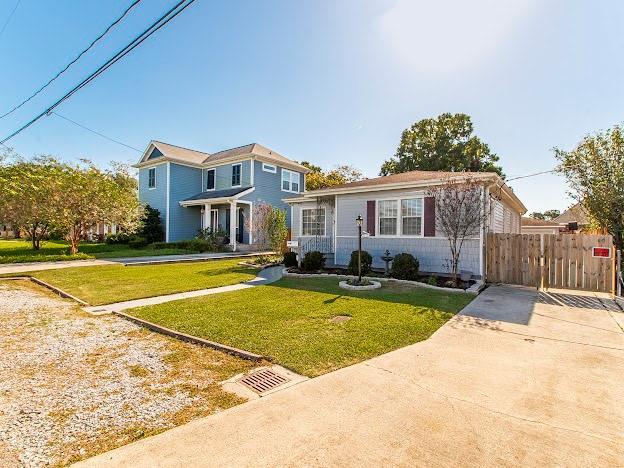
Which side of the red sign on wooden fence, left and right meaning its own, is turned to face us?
front

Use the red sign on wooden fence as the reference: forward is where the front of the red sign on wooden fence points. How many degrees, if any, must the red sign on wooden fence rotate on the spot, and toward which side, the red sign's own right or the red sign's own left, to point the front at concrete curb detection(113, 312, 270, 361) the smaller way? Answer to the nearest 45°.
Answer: approximately 45° to the red sign's own right

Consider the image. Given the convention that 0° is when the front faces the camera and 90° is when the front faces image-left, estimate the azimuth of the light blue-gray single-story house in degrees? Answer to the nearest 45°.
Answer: approximately 45°

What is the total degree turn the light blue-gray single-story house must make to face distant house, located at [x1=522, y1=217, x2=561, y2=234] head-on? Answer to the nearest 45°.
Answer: approximately 180°

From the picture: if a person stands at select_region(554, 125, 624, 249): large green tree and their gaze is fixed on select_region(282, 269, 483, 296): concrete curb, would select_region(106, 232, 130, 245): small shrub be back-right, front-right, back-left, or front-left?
front-right

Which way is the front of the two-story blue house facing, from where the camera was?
facing the viewer and to the left of the viewer

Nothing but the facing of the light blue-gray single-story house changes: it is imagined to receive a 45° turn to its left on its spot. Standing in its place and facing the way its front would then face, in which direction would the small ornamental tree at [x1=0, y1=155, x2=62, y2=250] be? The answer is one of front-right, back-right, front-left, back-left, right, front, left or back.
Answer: right

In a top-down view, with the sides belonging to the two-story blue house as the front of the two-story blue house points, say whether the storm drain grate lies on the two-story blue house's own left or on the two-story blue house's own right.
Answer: on the two-story blue house's own left

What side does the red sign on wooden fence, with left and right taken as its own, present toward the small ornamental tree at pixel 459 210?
right

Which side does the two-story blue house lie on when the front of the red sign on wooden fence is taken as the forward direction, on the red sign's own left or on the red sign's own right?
on the red sign's own right

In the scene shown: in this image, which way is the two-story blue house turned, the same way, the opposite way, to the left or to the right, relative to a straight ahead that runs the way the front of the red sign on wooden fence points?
the same way

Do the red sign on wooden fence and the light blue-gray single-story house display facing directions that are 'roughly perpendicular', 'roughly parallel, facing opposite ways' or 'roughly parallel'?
roughly parallel

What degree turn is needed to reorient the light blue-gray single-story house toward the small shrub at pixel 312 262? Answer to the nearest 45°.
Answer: approximately 45° to its right

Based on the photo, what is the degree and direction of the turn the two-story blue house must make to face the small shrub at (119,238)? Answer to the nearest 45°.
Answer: approximately 45° to its right

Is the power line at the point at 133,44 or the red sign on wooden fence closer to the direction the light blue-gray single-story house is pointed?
the power line

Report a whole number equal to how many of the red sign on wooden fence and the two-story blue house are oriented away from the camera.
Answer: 0
